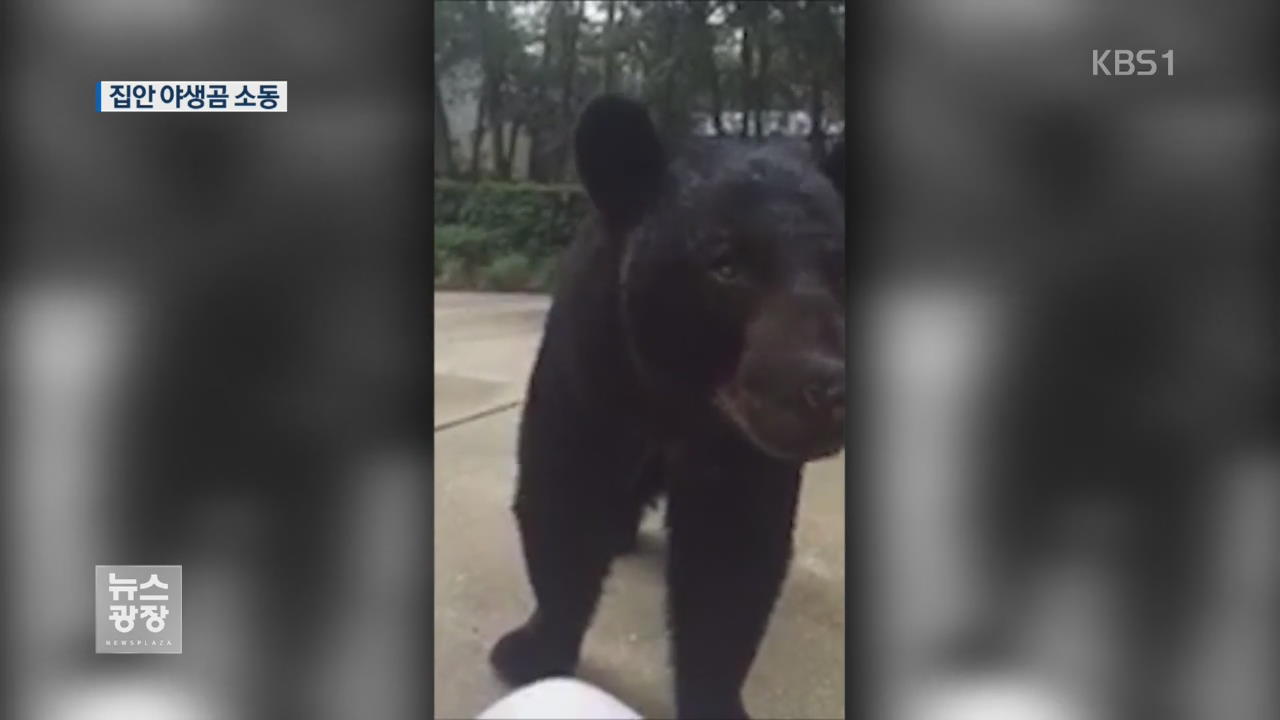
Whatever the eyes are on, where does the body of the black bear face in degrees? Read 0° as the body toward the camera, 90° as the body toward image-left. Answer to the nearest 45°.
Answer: approximately 0°
